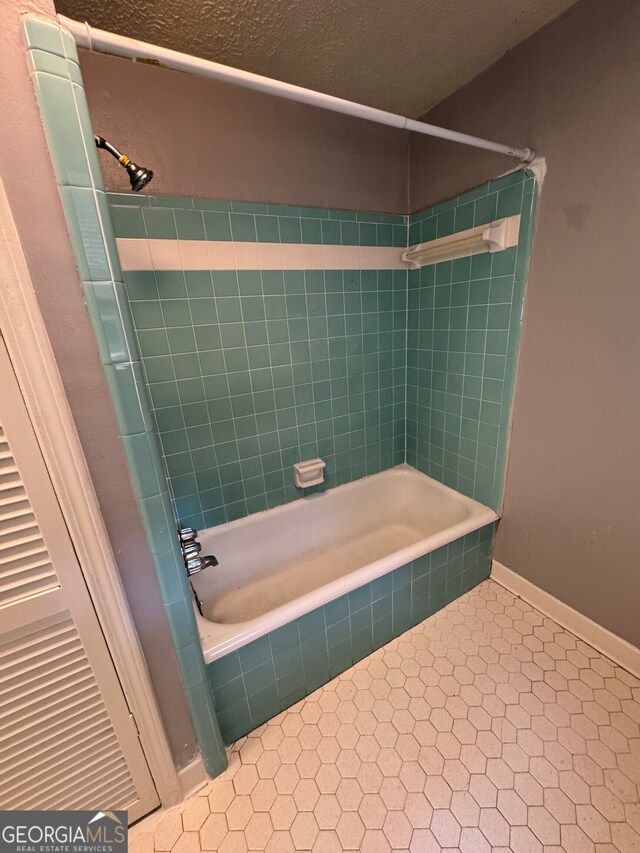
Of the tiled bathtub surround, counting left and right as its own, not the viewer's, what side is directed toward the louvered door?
right

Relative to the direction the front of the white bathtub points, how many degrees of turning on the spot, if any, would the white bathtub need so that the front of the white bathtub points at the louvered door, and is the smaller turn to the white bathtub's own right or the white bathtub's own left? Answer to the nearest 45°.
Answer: approximately 90° to the white bathtub's own right

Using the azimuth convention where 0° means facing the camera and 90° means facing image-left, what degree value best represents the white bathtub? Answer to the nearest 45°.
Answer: approximately 315°

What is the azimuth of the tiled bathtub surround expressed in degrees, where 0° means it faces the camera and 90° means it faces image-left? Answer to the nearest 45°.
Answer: approximately 315°
